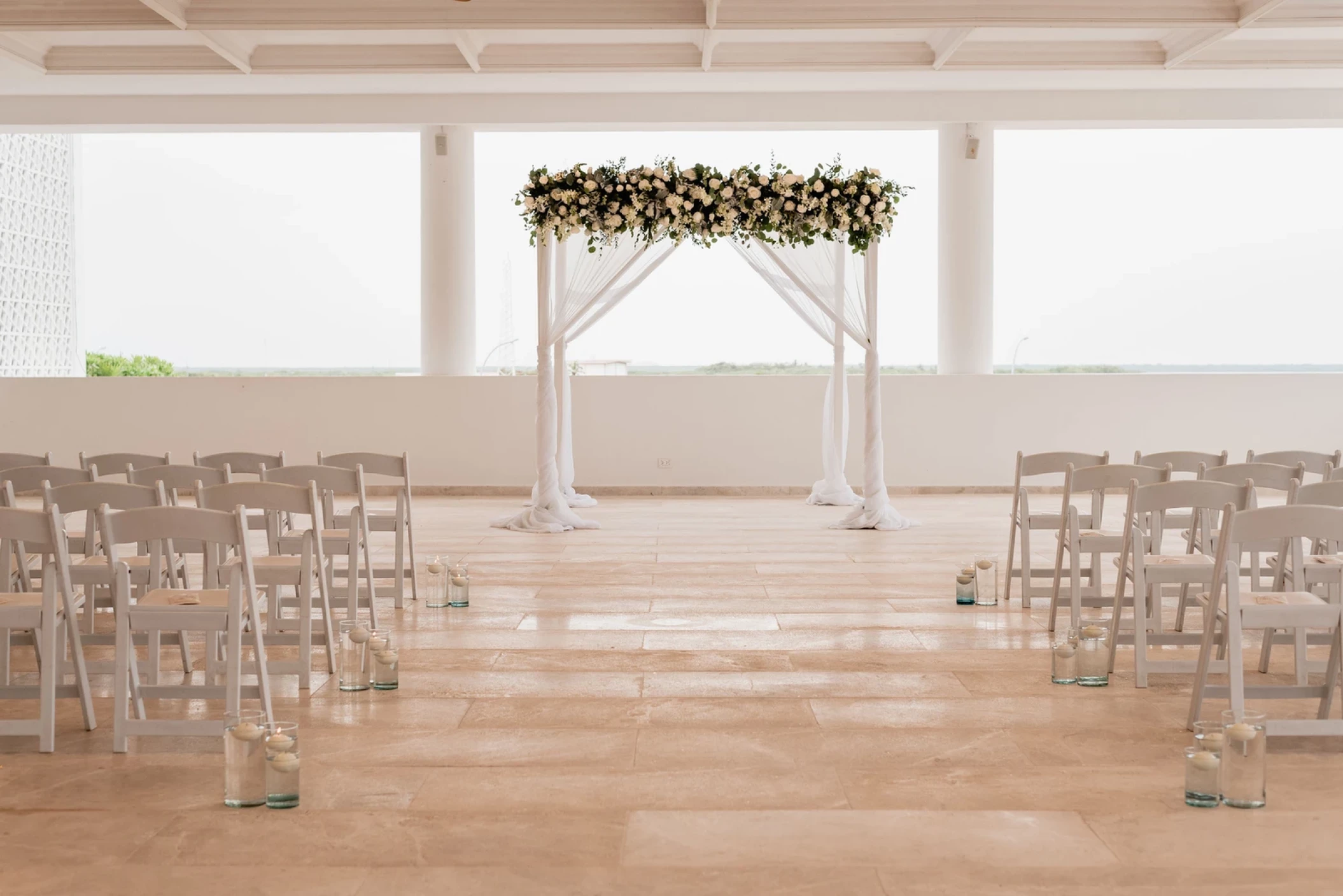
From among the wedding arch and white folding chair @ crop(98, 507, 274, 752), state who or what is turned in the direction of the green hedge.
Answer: the white folding chair

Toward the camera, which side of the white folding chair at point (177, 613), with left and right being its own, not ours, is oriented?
back

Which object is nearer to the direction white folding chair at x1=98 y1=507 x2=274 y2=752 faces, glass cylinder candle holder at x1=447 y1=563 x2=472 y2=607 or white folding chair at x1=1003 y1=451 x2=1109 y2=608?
the glass cylinder candle holder

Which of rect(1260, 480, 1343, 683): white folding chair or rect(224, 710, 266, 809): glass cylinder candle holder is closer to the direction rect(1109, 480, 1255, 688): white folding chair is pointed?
the white folding chair

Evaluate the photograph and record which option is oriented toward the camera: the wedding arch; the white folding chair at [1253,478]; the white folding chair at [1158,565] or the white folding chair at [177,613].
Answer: the wedding arch

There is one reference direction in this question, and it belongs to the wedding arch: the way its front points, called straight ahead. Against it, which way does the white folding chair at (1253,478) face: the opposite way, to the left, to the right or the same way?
the opposite way

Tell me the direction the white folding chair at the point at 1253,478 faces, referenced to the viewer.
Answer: facing away from the viewer

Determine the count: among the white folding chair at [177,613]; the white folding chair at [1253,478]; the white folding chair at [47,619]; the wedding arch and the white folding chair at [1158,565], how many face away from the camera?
4

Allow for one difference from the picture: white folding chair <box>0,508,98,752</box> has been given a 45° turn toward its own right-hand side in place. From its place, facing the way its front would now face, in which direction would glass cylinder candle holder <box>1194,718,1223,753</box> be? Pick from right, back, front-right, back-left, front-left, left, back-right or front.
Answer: right

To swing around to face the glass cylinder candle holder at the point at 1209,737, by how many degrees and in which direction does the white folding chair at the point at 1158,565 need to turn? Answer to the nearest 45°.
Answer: approximately 180°

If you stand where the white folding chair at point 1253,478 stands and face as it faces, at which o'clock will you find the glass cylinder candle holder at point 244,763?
The glass cylinder candle holder is roughly at 7 o'clock from the white folding chair.

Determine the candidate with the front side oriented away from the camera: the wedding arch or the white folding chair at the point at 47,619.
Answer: the white folding chair

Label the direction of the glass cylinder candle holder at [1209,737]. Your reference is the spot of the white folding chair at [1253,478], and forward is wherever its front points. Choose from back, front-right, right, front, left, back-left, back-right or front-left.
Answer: back

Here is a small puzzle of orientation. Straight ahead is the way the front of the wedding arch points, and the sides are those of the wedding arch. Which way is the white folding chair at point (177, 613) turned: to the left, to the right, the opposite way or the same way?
the opposite way

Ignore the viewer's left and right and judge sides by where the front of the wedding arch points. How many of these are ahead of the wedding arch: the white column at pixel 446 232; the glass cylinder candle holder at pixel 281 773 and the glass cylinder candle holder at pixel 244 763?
2

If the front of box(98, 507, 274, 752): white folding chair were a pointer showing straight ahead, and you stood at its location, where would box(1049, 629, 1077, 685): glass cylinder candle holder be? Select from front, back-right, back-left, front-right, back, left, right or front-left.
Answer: right

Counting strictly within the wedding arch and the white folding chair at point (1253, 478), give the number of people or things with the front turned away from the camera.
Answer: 1

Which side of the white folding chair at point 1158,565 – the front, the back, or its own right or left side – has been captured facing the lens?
back

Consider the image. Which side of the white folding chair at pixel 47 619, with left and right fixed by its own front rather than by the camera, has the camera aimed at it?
back

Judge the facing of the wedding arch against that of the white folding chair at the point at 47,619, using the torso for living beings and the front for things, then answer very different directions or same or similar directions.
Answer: very different directions
